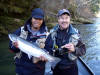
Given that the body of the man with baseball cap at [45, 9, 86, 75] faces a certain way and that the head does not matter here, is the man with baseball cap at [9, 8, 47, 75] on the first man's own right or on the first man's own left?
on the first man's own right

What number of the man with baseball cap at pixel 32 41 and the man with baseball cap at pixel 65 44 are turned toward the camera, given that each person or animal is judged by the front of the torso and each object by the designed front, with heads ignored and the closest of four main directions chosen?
2

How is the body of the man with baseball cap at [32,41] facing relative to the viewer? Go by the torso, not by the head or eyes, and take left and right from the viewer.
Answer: facing the viewer

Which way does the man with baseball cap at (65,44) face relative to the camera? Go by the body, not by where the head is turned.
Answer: toward the camera

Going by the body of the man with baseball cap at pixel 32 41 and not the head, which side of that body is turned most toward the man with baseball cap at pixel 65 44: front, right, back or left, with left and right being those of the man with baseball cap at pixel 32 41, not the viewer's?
left
